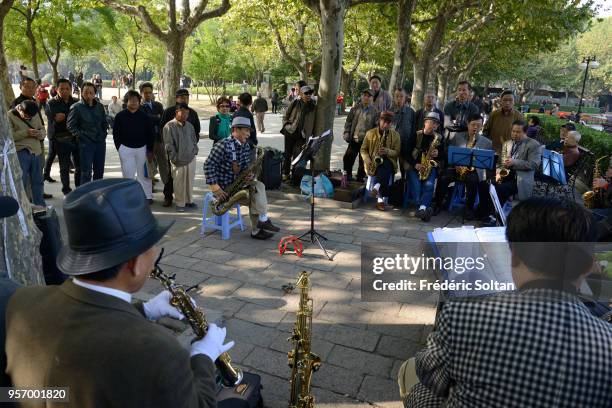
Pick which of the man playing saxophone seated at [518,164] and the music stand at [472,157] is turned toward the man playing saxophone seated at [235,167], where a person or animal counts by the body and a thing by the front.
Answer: the man playing saxophone seated at [518,164]

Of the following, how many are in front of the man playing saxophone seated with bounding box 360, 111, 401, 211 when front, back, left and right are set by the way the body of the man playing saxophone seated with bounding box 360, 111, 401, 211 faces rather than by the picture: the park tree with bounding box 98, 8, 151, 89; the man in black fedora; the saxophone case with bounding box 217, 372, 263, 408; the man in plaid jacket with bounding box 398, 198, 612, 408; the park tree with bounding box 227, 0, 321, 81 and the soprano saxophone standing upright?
4

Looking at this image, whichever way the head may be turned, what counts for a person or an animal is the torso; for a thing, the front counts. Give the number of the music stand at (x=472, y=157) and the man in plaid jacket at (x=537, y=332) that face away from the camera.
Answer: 2

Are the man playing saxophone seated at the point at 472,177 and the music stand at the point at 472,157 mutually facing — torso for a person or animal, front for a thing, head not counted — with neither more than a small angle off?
yes

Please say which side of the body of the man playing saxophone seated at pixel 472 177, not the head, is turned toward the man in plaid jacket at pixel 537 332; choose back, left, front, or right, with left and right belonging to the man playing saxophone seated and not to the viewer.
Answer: front

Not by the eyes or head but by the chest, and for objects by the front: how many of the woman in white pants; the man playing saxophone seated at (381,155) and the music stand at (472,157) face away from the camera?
1

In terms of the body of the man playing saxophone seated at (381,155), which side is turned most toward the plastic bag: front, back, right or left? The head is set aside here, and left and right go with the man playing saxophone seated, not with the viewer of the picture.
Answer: right

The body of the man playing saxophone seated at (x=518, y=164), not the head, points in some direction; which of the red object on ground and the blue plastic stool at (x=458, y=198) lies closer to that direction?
the red object on ground

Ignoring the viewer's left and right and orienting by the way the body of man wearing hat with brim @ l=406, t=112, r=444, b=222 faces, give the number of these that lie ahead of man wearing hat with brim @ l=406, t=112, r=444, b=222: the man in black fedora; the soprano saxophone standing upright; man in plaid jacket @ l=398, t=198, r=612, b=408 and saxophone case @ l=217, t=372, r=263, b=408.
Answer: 4

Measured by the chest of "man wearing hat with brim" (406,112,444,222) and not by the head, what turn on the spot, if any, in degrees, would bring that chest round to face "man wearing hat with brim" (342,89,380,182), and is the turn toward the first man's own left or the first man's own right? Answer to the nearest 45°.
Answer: approximately 135° to the first man's own right

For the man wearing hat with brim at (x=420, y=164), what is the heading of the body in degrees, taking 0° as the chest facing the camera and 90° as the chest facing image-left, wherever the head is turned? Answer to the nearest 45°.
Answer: approximately 0°

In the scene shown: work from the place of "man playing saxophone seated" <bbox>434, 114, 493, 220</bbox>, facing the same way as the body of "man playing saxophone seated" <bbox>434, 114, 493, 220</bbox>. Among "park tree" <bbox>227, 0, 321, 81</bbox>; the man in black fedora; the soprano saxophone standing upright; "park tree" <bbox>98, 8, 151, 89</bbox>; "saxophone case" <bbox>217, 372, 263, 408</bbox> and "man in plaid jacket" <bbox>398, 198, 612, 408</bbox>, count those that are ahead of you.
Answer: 4

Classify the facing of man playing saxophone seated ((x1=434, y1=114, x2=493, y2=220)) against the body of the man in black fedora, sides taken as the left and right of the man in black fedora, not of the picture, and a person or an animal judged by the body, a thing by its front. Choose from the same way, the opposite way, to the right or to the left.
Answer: the opposite way

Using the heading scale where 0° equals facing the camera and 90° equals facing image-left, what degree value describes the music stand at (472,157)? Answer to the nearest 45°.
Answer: approximately 180°

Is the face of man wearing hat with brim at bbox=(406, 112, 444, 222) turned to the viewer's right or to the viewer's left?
to the viewer's left

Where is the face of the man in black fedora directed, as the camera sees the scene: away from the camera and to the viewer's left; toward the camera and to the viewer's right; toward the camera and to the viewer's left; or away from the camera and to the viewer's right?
away from the camera and to the viewer's right

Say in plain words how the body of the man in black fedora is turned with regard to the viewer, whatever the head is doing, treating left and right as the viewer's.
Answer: facing away from the viewer and to the right of the viewer
